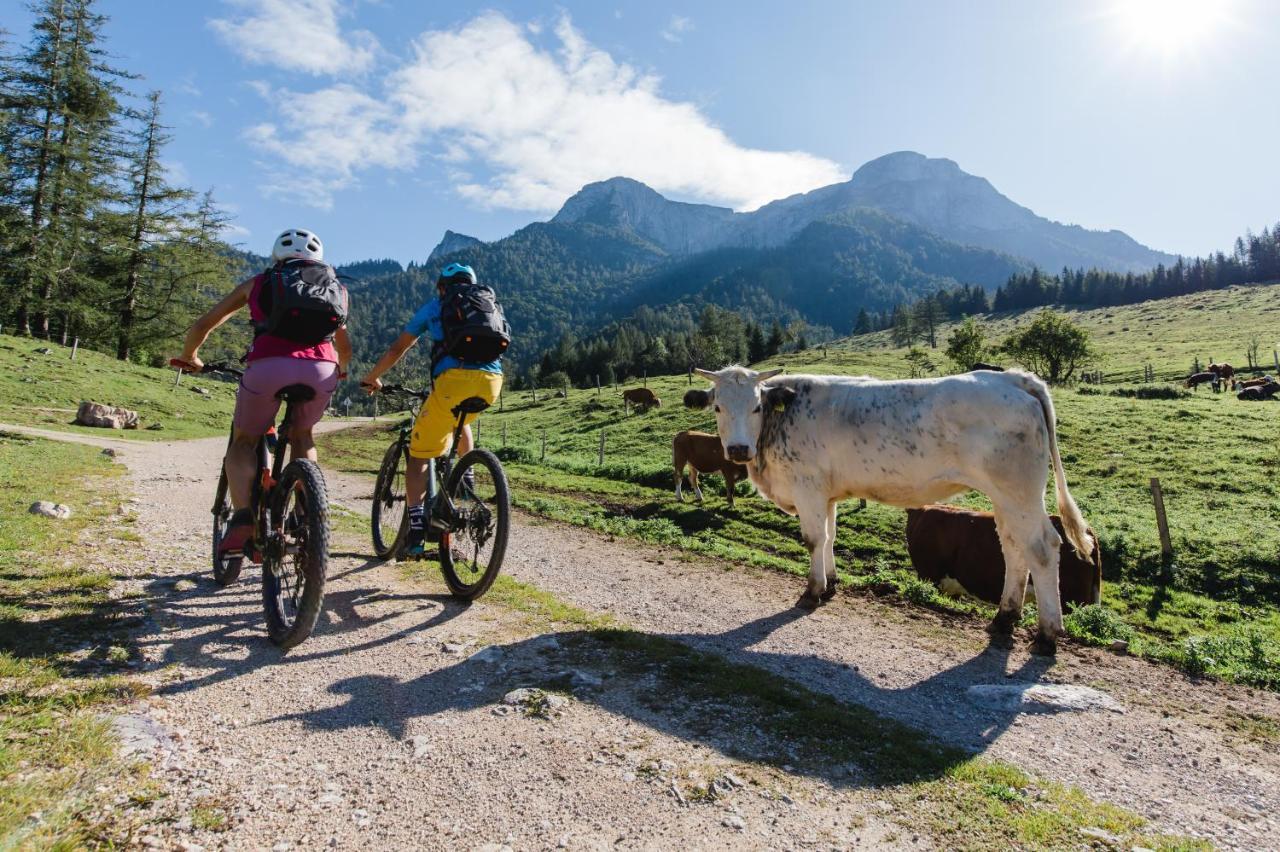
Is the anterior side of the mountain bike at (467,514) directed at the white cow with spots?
no

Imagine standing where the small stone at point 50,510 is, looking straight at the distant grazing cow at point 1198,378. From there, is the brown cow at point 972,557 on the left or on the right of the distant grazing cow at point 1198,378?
right

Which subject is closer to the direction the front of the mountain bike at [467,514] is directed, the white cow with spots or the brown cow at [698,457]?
the brown cow

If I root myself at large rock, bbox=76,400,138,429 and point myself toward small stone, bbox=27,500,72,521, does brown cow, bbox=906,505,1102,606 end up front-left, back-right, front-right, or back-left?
front-left

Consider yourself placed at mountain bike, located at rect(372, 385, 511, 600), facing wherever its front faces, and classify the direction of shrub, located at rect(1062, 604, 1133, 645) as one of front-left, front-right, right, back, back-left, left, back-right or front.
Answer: back-right

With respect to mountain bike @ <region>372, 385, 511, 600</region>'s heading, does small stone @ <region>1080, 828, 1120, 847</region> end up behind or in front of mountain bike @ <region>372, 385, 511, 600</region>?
behind

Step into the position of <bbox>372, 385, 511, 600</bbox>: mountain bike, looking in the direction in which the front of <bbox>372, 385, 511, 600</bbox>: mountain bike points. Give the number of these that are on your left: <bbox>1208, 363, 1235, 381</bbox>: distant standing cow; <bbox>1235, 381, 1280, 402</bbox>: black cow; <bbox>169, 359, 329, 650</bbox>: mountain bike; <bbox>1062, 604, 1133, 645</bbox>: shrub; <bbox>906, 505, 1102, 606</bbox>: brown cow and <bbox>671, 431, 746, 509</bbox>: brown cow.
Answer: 1

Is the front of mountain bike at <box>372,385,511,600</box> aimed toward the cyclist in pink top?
no

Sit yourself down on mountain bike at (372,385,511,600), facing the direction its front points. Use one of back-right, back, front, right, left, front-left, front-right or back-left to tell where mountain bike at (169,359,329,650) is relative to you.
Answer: left

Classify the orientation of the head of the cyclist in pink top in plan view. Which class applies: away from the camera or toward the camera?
away from the camera

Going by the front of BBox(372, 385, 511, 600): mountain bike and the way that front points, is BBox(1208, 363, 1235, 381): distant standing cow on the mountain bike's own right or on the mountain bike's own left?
on the mountain bike's own right

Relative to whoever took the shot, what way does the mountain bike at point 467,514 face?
facing away from the viewer and to the left of the viewer

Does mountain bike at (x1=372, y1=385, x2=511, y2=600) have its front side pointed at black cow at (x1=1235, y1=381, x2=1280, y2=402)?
no

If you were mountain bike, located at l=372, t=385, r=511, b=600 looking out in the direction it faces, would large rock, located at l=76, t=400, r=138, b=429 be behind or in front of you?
in front

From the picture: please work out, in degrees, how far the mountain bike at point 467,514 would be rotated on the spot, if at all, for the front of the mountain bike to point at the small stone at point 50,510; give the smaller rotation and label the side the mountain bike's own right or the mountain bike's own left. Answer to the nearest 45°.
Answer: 0° — it already faces it

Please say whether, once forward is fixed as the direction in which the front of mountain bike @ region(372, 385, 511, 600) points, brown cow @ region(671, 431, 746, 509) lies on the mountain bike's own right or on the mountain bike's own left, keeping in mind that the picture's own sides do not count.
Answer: on the mountain bike's own right
